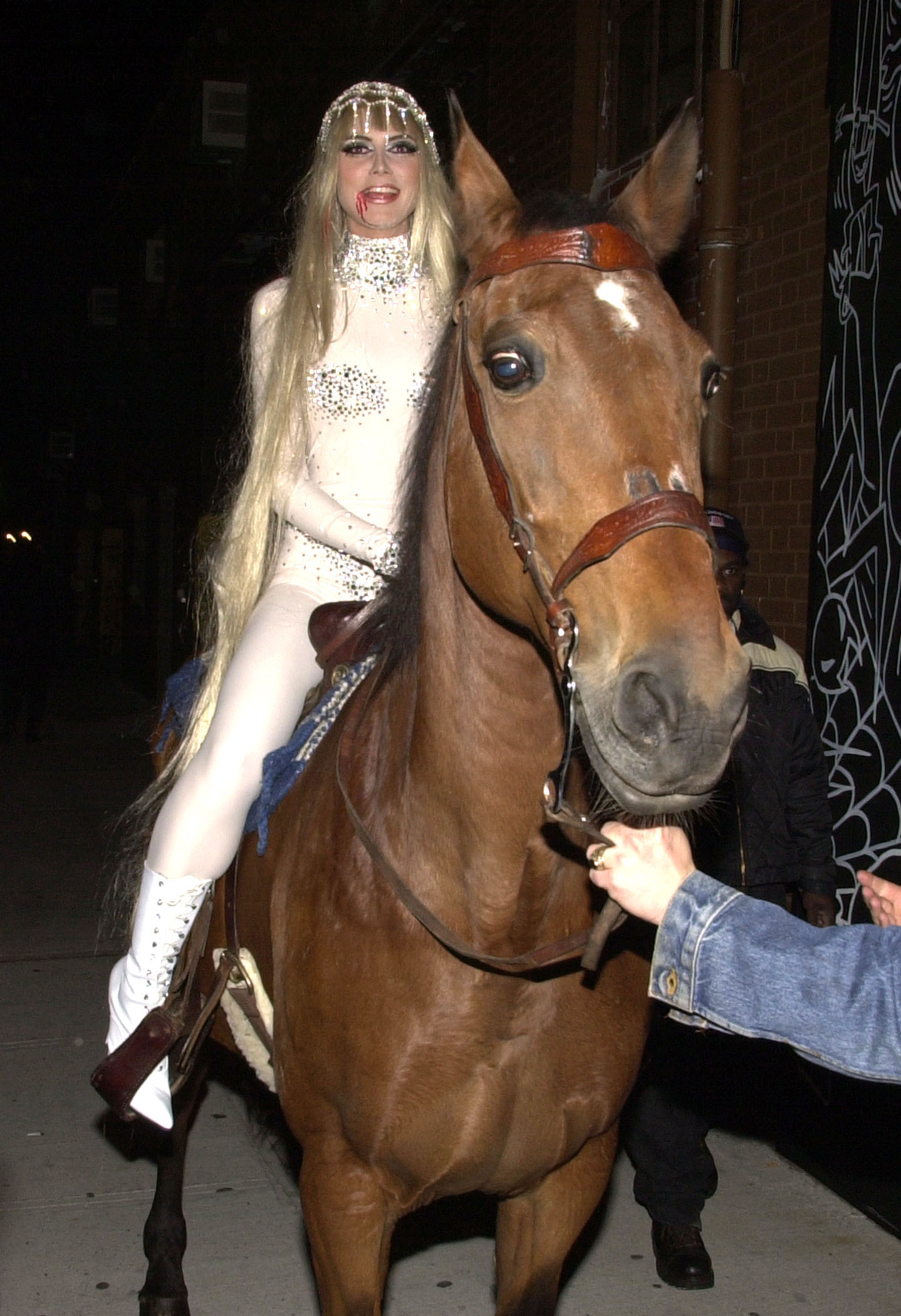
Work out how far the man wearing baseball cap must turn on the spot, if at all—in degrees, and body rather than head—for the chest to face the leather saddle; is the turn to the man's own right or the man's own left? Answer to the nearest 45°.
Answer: approximately 45° to the man's own right

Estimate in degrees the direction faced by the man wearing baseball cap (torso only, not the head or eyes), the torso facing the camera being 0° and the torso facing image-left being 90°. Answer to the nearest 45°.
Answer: approximately 0°

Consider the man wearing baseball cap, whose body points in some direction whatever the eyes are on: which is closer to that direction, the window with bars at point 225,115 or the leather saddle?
the leather saddle

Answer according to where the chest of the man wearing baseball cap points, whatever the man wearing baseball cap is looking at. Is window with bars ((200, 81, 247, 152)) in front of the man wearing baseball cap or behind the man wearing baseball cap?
behind
